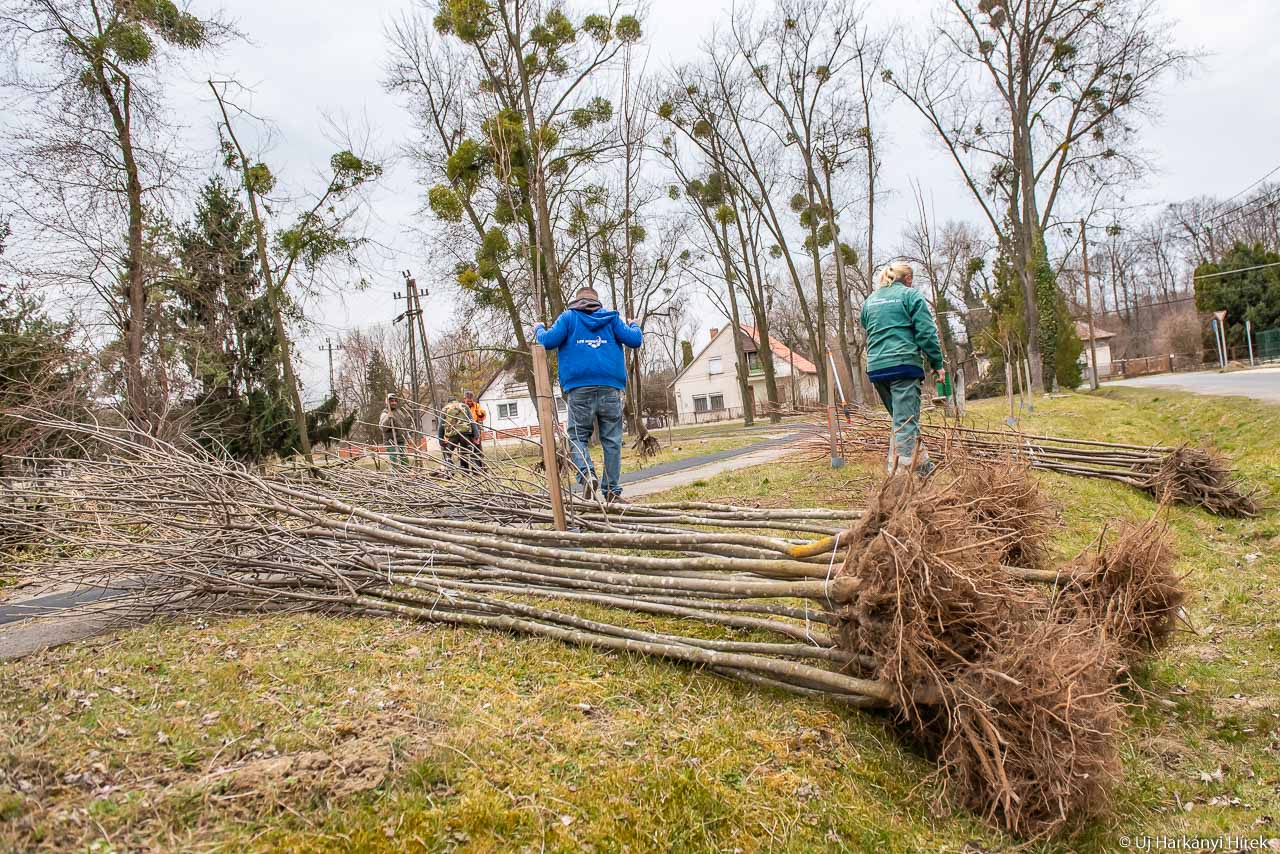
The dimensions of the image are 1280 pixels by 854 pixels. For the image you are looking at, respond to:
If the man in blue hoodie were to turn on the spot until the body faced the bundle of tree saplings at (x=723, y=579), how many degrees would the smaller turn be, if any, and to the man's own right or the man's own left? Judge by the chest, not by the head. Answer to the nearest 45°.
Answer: approximately 180°

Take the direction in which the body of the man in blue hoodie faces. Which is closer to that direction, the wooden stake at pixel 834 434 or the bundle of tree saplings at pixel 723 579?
the wooden stake

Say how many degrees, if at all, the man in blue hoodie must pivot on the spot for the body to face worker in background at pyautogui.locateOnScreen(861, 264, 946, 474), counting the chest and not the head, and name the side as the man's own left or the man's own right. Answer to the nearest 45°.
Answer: approximately 90° to the man's own right

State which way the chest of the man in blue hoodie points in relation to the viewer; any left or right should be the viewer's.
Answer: facing away from the viewer

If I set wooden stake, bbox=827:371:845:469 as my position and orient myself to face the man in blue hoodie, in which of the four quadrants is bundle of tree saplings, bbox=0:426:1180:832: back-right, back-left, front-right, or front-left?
front-left

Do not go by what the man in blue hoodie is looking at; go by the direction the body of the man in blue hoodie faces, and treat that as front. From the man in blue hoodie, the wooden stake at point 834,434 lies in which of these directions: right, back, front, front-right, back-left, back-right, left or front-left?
front-right

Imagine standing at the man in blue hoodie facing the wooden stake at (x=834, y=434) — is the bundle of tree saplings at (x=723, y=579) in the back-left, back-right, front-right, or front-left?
back-right

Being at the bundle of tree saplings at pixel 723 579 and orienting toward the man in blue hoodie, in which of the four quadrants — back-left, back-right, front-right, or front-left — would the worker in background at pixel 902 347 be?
front-right

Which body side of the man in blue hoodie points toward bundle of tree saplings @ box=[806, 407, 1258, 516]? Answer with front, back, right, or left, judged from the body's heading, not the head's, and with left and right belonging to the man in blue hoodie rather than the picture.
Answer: right
